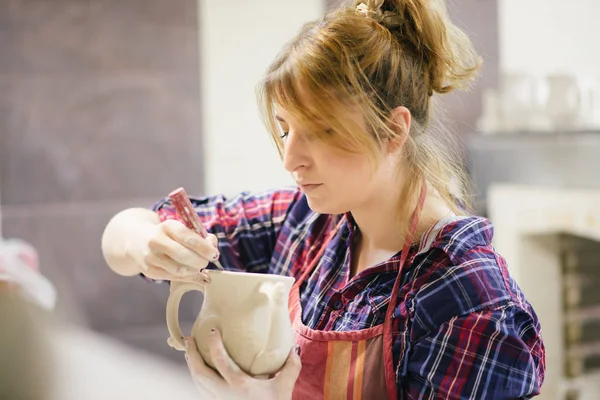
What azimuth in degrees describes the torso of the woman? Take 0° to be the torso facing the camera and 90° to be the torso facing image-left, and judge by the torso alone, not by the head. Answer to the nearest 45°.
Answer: approximately 45°

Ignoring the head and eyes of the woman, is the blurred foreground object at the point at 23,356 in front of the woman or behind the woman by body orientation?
in front
